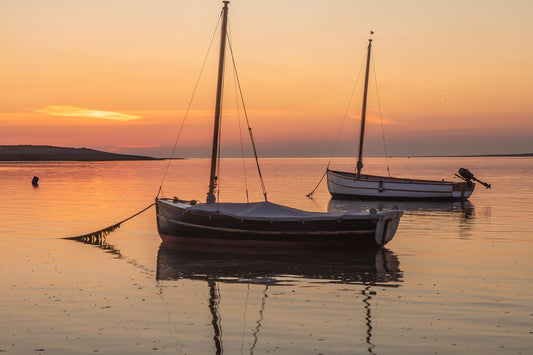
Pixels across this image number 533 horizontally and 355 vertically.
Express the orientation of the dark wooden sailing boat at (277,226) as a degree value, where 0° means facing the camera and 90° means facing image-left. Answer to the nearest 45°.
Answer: approximately 90°
